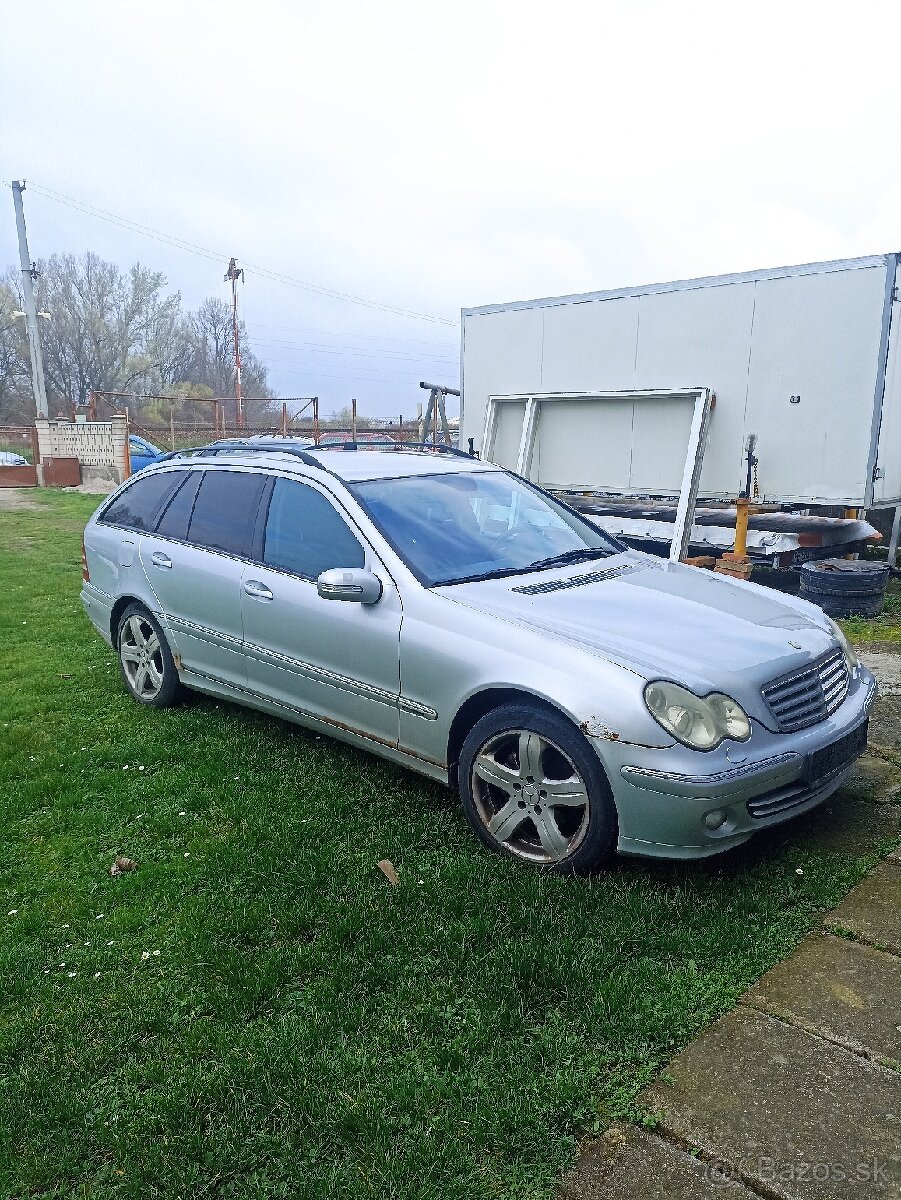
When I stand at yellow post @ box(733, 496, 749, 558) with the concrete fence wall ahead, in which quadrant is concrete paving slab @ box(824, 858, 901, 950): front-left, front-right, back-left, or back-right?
back-left

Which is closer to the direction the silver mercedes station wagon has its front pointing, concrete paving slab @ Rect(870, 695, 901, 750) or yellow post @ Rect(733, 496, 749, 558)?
the concrete paving slab

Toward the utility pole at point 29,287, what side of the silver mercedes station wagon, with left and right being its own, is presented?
back

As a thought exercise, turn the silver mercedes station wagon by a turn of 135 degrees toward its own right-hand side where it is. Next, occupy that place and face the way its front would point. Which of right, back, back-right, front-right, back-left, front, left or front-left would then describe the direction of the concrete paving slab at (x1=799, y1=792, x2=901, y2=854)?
back

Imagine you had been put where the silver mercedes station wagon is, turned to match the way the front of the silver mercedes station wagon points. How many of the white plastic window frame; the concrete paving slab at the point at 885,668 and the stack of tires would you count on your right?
0

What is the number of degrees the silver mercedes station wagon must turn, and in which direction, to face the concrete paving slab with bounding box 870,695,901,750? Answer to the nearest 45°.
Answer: approximately 90° to its left

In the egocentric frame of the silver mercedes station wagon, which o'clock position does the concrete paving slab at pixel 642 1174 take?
The concrete paving slab is roughly at 1 o'clock from the silver mercedes station wagon.

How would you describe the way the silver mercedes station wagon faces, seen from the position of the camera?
facing the viewer and to the right of the viewer

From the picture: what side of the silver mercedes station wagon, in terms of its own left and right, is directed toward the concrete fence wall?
back

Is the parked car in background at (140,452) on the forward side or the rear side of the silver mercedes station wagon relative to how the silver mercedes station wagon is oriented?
on the rear side

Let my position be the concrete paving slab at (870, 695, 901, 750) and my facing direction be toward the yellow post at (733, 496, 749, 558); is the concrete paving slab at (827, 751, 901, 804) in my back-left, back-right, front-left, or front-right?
back-left

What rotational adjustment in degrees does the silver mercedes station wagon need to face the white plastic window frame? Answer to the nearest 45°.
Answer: approximately 135° to its left

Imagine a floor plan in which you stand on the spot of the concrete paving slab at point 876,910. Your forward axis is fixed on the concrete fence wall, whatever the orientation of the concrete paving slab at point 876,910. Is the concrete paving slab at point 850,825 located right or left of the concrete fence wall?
right

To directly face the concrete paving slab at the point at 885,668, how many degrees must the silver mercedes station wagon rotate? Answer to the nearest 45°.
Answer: approximately 90° to its left

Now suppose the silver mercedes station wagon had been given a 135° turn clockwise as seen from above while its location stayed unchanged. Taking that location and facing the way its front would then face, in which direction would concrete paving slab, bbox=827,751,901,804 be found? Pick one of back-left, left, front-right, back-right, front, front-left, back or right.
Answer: back
